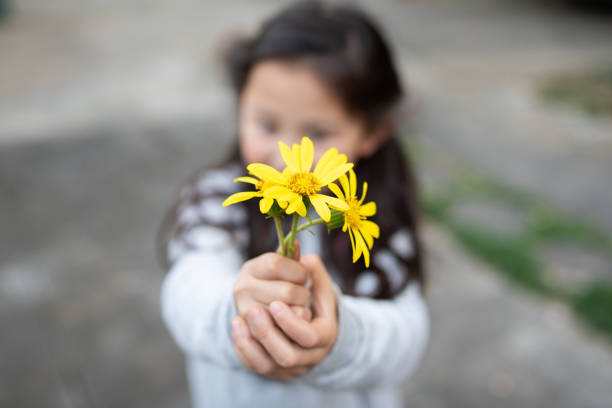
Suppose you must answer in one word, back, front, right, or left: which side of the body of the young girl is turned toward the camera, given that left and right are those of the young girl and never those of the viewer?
front
